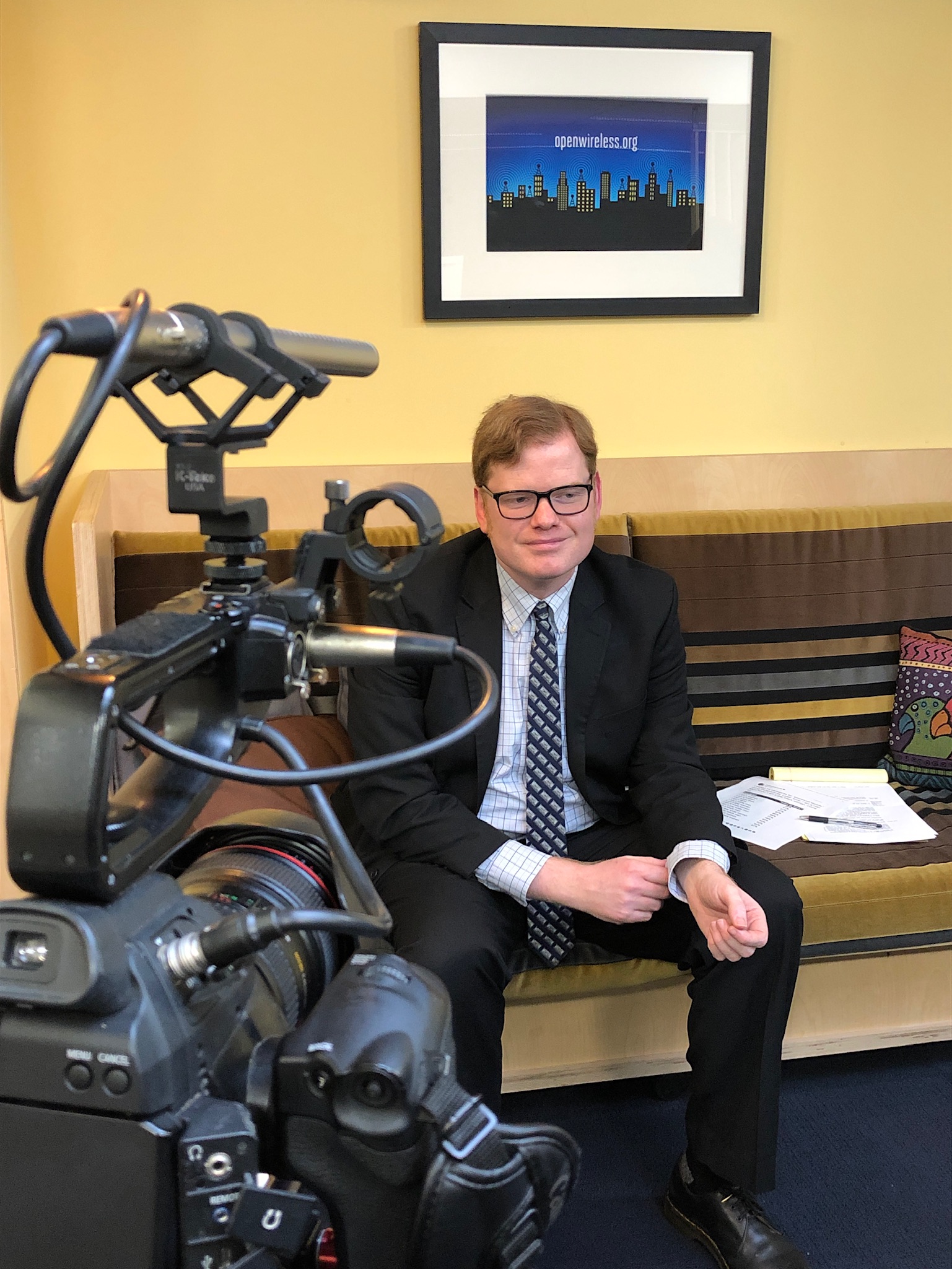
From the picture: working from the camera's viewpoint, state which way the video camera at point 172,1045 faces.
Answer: facing away from the viewer and to the right of the viewer

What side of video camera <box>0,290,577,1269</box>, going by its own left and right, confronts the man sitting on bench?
front

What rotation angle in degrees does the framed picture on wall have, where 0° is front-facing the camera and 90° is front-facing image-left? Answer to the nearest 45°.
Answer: approximately 0°

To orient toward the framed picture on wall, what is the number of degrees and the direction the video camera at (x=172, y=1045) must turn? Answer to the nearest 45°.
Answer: approximately 45° to its left

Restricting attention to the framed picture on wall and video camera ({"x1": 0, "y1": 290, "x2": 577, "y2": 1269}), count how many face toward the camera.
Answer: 1

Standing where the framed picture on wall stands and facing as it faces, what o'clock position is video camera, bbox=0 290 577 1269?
The video camera is roughly at 12 o'clock from the framed picture on wall.

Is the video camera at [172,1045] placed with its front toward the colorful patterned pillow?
yes
